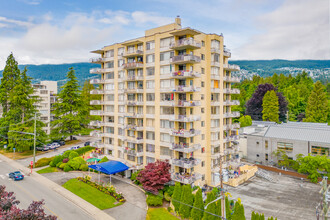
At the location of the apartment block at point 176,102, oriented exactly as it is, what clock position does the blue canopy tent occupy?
The blue canopy tent is roughly at 1 o'clock from the apartment block.

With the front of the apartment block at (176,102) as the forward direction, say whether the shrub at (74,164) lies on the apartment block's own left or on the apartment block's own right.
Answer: on the apartment block's own right

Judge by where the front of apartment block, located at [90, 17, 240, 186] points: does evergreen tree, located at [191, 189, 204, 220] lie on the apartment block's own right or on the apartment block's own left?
on the apartment block's own left

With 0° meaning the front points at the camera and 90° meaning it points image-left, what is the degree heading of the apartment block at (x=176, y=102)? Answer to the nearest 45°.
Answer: approximately 45°

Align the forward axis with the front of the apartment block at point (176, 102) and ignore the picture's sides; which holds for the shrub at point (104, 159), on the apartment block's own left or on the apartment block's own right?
on the apartment block's own right

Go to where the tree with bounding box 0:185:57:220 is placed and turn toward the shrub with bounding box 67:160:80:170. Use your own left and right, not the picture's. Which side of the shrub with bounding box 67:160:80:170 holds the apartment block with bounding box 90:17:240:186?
right
